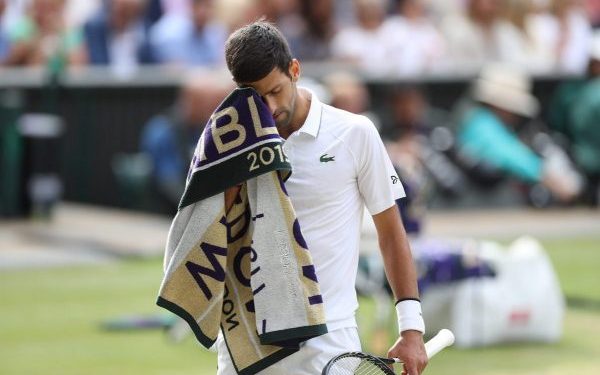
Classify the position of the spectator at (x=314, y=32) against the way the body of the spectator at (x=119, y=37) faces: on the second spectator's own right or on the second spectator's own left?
on the second spectator's own left

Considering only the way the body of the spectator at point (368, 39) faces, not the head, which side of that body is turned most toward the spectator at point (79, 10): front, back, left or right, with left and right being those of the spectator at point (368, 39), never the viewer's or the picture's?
right

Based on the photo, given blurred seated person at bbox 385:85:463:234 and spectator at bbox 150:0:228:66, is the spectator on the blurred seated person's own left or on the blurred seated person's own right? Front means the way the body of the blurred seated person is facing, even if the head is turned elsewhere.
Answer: on the blurred seated person's own right

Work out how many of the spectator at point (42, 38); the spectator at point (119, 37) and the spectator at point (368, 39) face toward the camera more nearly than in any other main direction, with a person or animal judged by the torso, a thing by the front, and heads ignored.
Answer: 3

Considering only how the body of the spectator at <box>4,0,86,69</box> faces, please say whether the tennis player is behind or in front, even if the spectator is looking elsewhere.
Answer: in front

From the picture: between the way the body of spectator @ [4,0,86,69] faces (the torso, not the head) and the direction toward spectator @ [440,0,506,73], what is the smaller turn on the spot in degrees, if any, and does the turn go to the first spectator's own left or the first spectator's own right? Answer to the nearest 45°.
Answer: approximately 90° to the first spectator's own left

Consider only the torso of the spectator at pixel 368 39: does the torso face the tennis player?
yes

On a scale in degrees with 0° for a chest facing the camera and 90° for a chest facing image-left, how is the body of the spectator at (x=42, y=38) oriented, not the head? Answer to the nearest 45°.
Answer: approximately 0°

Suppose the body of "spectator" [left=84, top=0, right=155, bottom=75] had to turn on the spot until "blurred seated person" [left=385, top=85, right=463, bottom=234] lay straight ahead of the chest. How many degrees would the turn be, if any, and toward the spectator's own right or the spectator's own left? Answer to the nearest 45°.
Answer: approximately 90° to the spectator's own left

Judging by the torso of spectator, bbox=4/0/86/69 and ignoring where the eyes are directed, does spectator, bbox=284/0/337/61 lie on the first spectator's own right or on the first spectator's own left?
on the first spectator's own left
